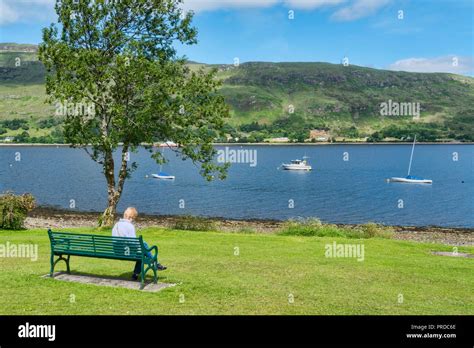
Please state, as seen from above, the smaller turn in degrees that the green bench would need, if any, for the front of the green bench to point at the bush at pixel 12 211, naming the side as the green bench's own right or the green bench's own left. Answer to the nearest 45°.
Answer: approximately 45° to the green bench's own left

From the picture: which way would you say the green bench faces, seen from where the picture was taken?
facing away from the viewer and to the right of the viewer
